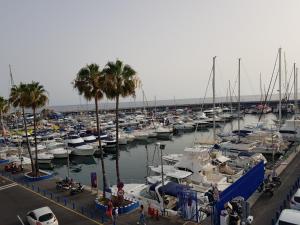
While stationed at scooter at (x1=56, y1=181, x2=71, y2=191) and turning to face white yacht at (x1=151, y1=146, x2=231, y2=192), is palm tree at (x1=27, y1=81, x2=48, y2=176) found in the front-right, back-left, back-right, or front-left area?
back-left

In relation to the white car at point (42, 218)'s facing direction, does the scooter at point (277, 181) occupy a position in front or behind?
behind

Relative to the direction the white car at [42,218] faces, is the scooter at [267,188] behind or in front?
behind
